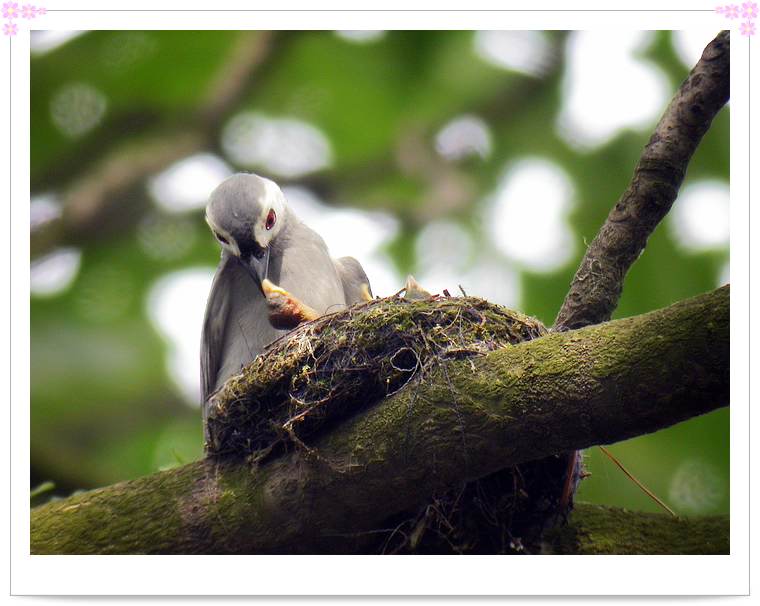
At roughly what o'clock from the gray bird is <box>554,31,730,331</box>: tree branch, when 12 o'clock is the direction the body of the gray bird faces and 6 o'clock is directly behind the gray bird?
The tree branch is roughly at 10 o'clock from the gray bird.

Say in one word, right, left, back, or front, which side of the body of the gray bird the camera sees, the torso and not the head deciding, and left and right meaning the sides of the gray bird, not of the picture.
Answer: front
